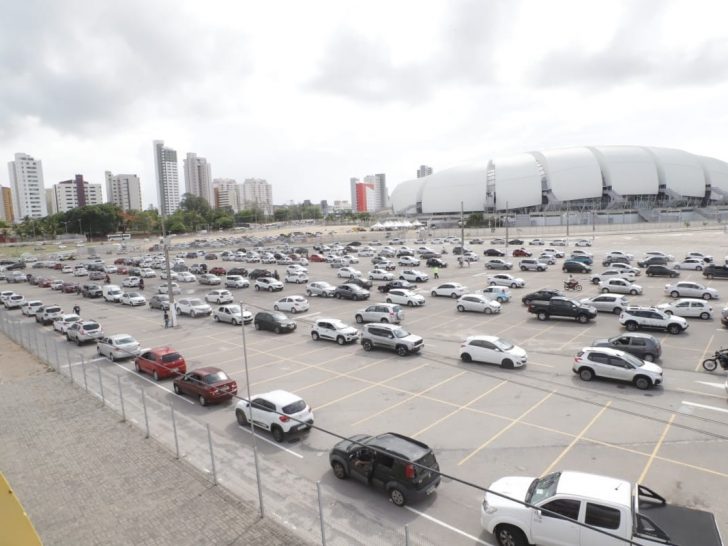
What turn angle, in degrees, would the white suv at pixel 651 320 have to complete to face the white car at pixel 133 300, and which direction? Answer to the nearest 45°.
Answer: approximately 180°

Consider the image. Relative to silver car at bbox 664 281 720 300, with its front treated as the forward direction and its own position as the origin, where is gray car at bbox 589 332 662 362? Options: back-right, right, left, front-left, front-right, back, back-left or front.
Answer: right

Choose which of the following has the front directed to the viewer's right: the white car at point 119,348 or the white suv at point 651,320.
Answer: the white suv

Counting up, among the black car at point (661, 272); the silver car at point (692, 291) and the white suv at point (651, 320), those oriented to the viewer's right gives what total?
3

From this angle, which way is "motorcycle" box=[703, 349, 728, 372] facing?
to the viewer's left

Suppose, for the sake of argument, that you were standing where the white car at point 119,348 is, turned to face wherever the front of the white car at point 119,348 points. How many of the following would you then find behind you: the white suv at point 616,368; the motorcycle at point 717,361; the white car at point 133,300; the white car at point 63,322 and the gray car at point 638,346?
3

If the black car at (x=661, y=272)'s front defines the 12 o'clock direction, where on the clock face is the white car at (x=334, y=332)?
The white car is roughly at 4 o'clock from the black car.

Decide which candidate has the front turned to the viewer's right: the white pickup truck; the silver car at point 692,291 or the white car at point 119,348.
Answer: the silver car at point 692,291

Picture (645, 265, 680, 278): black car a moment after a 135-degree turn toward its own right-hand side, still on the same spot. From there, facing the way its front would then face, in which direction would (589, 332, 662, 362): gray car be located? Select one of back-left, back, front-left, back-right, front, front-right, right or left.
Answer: front-left
